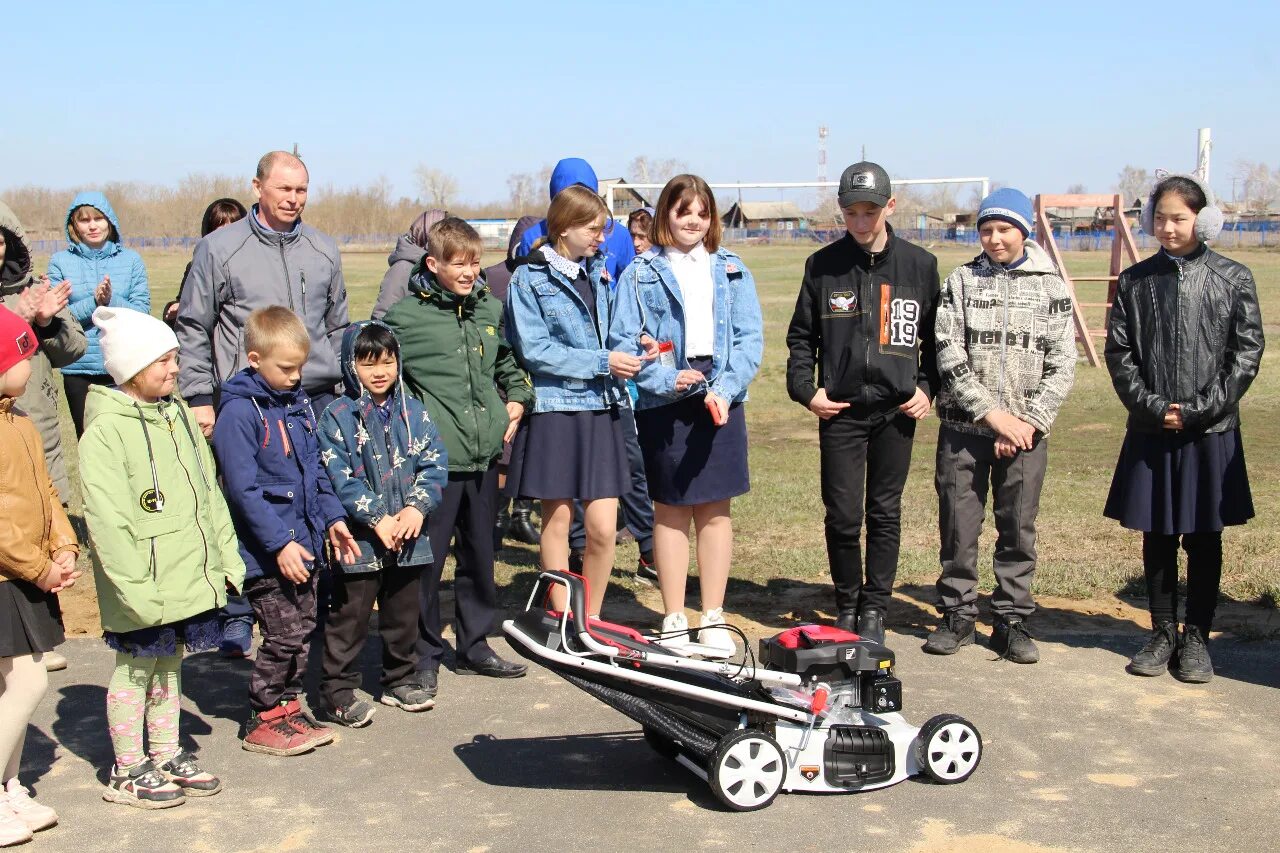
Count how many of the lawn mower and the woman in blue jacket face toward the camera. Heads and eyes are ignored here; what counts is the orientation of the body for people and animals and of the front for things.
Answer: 1

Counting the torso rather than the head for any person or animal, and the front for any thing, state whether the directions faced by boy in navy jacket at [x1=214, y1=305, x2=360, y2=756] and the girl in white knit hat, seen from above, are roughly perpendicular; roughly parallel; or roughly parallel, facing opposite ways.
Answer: roughly parallel

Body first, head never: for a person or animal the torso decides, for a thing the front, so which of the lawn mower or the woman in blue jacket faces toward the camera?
the woman in blue jacket

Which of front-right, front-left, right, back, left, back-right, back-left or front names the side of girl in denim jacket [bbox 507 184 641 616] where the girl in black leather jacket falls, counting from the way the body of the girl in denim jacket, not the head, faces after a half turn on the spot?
back-right

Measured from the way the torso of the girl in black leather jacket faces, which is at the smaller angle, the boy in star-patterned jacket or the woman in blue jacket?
the boy in star-patterned jacket

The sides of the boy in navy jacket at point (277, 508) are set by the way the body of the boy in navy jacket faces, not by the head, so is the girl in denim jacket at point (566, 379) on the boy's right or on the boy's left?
on the boy's left

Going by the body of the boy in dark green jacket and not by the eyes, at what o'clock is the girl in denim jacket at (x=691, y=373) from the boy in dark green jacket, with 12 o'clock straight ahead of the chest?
The girl in denim jacket is roughly at 10 o'clock from the boy in dark green jacket.

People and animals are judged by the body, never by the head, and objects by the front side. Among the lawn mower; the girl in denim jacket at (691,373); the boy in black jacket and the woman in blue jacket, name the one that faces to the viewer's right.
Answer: the lawn mower

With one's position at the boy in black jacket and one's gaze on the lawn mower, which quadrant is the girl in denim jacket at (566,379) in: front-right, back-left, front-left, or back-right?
front-right

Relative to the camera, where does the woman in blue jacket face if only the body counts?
toward the camera

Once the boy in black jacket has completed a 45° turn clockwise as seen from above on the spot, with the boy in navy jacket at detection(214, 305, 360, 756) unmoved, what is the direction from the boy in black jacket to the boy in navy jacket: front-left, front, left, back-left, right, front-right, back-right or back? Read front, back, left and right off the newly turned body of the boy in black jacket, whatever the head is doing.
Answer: front

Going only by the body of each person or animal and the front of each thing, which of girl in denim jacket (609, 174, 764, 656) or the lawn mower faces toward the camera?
the girl in denim jacket

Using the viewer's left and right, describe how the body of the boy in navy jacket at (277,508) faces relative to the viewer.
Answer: facing the viewer and to the right of the viewer

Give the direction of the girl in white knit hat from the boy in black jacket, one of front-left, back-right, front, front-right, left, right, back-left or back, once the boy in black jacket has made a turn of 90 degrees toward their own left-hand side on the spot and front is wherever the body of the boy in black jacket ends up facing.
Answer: back-right

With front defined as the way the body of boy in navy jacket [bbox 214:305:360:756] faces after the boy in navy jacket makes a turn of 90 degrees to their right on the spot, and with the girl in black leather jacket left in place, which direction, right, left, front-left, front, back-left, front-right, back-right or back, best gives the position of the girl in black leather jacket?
back-left

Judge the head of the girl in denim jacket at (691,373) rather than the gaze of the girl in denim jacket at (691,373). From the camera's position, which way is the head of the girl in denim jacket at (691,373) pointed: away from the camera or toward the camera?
toward the camera
